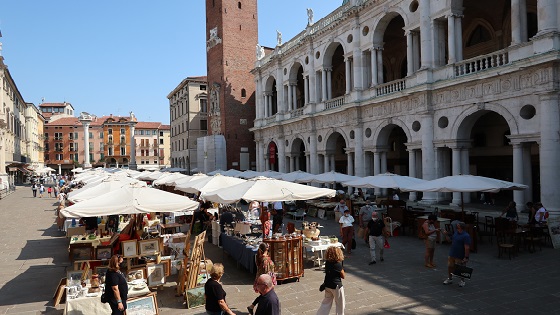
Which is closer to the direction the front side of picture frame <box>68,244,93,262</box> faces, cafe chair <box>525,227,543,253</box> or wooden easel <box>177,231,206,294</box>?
the wooden easel

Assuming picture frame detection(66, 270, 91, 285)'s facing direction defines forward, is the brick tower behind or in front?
behind

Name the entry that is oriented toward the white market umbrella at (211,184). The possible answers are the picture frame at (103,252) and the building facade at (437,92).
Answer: the building facade

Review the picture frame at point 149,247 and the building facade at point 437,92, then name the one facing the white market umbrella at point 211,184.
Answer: the building facade

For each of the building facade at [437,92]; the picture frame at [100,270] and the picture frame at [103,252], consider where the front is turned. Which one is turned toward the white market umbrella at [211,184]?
the building facade

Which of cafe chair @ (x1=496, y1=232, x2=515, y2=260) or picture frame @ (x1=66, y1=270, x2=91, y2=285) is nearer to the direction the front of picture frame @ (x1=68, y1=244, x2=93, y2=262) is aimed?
the picture frame

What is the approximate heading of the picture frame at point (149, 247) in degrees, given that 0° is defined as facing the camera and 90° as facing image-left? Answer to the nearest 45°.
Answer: approximately 0°

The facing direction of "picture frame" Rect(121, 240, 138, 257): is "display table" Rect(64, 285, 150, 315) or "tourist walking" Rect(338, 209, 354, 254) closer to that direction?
the display table

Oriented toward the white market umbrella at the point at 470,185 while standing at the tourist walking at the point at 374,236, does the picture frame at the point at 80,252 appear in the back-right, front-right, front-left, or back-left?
back-left

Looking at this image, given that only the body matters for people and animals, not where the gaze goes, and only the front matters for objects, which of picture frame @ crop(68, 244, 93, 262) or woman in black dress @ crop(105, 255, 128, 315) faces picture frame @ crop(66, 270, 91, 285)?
picture frame @ crop(68, 244, 93, 262)
